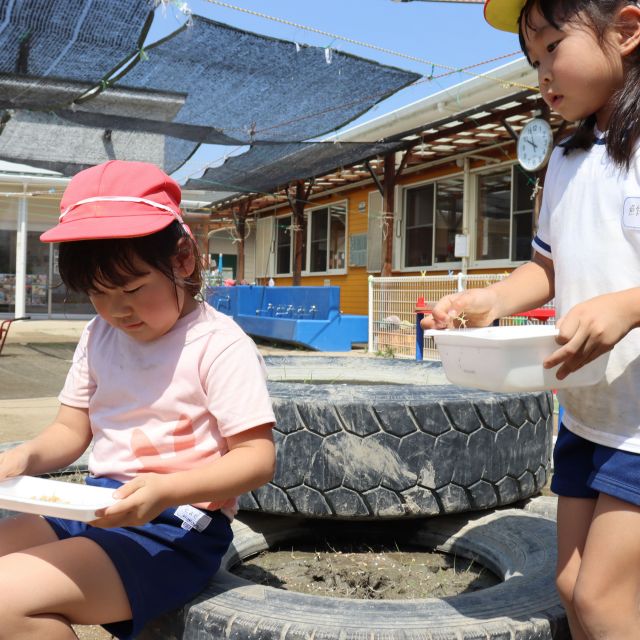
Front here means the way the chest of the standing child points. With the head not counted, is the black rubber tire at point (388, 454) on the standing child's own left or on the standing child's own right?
on the standing child's own right

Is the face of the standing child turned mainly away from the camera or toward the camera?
toward the camera

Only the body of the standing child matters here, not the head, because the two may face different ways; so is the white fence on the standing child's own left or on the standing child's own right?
on the standing child's own right

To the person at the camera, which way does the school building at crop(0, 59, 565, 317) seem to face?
facing the viewer and to the left of the viewer

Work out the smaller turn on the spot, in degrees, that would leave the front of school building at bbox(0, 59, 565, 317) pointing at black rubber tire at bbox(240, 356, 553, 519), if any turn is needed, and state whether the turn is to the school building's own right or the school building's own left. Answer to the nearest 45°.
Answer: approximately 45° to the school building's own left

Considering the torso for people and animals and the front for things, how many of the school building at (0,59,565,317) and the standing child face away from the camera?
0

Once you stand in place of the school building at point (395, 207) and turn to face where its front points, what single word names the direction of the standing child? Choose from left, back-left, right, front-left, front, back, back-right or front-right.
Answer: front-left

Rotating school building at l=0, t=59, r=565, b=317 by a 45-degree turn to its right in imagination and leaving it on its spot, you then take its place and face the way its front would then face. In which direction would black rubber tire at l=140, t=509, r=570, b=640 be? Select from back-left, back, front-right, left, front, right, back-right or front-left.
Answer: left

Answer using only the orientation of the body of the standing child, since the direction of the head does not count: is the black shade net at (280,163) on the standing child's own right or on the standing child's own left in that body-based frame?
on the standing child's own right
